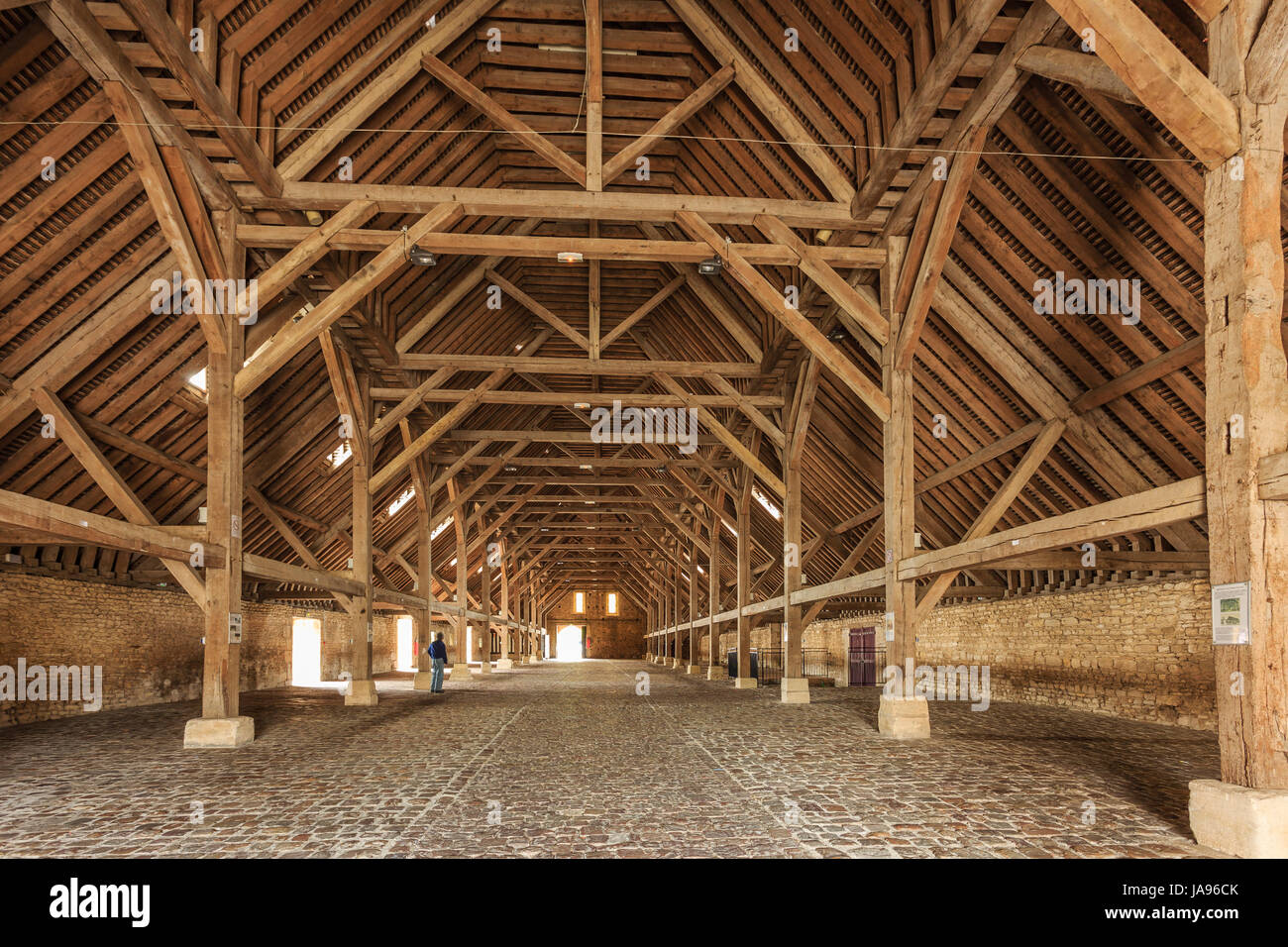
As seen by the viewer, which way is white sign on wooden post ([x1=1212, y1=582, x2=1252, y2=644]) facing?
toward the camera

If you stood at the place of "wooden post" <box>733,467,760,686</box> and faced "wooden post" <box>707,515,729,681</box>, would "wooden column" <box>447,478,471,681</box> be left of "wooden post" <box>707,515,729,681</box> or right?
left

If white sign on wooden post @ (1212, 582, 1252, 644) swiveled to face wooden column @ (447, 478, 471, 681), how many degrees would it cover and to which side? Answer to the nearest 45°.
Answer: approximately 135° to its right

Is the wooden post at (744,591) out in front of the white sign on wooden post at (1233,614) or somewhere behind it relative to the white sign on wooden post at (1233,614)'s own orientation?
behind

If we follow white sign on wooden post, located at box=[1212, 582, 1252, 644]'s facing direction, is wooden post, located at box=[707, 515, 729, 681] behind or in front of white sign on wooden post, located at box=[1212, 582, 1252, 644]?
behind

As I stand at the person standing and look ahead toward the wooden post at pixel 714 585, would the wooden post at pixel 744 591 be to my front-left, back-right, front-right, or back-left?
front-right
